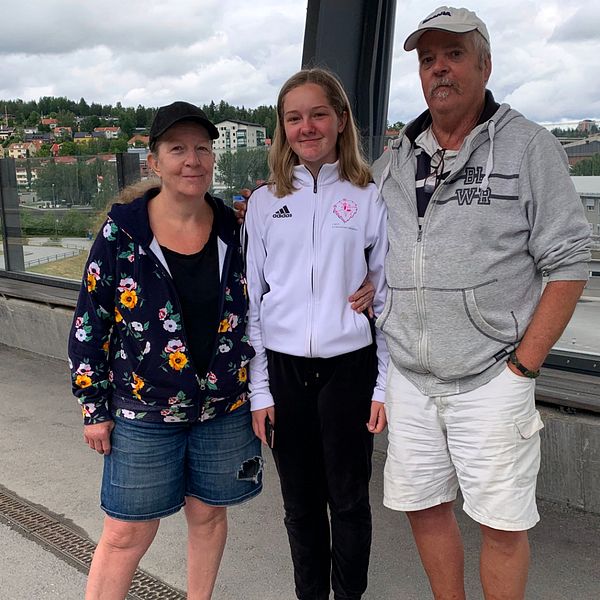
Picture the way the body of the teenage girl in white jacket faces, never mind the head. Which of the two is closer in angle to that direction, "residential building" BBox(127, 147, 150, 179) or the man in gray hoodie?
the man in gray hoodie

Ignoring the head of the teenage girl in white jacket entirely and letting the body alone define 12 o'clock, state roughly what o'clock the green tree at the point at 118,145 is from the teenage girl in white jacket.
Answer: The green tree is roughly at 5 o'clock from the teenage girl in white jacket.

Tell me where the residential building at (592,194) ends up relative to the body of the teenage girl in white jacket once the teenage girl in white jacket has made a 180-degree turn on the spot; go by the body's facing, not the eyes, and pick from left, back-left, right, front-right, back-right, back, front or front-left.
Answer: front-right

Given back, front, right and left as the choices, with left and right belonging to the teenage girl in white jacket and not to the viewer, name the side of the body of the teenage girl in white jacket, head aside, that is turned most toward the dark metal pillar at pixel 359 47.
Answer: back

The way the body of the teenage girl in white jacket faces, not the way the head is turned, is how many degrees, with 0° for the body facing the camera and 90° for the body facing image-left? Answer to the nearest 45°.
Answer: approximately 0°

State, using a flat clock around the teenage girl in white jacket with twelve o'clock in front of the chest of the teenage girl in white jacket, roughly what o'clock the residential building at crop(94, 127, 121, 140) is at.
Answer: The residential building is roughly at 5 o'clock from the teenage girl in white jacket.

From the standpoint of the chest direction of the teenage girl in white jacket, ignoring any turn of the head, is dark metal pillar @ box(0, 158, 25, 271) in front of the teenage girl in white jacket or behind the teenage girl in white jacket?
behind

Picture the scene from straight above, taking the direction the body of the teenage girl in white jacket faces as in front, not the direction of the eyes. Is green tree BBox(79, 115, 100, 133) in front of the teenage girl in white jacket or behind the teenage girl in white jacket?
behind

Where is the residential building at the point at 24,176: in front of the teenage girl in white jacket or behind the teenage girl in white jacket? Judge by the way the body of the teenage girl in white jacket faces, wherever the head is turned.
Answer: behind

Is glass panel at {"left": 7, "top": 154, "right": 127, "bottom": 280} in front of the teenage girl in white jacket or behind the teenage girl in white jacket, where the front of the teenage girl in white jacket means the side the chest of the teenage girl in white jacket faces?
behind
